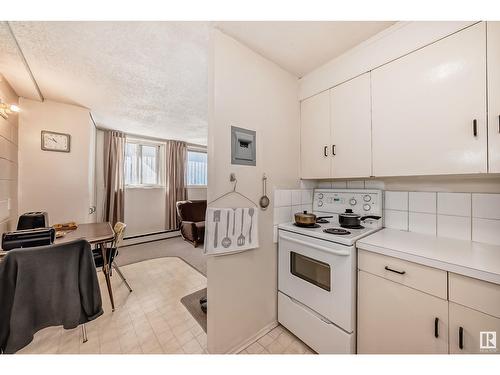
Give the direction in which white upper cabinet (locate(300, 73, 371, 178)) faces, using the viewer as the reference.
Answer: facing the viewer and to the left of the viewer

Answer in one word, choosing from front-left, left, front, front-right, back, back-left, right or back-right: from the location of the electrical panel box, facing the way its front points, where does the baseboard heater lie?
back

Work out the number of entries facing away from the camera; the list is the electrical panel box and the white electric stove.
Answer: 0

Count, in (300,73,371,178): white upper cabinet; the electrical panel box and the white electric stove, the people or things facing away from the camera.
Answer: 0

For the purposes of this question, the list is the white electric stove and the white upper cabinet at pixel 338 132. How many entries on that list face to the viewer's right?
0

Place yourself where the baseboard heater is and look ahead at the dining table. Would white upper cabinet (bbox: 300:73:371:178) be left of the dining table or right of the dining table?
left

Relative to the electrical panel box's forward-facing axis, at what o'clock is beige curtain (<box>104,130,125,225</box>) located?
The beige curtain is roughly at 6 o'clock from the electrical panel box.

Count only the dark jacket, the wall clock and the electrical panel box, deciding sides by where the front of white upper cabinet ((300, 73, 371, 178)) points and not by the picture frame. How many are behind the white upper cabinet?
0

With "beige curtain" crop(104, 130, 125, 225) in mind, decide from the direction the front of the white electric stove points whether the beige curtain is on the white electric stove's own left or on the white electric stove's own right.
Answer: on the white electric stove's own right

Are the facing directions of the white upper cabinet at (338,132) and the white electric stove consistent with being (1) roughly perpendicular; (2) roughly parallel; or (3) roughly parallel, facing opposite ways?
roughly parallel

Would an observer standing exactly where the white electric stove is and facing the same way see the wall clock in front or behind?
in front

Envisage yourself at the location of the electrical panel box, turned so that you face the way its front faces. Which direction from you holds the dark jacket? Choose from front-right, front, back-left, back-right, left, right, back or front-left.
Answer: back-right

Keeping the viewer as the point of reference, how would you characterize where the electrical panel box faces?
facing the viewer and to the right of the viewer
